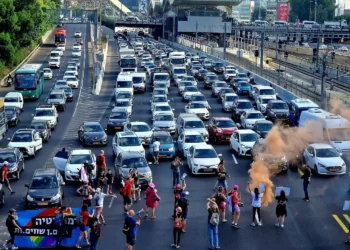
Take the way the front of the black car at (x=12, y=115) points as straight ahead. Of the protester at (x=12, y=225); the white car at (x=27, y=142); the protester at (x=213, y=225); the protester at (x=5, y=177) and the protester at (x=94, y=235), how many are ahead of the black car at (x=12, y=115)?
5

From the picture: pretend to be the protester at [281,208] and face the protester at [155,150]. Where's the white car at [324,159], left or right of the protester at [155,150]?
right

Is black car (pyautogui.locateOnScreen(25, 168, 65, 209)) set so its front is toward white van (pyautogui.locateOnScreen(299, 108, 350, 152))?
no

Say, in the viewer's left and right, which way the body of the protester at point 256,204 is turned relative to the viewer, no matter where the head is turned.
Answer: facing away from the viewer

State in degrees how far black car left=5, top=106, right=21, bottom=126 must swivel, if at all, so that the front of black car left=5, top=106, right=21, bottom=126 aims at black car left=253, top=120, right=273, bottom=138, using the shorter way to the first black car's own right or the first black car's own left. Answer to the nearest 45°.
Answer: approximately 45° to the first black car's own left

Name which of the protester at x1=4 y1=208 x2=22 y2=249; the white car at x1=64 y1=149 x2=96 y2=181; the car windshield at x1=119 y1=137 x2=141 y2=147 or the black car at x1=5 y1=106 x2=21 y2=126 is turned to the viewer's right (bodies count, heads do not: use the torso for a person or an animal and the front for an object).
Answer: the protester

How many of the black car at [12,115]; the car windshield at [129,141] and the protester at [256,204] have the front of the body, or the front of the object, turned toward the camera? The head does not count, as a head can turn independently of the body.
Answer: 2

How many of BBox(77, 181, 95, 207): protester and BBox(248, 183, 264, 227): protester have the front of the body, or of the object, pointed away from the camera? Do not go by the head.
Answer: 2

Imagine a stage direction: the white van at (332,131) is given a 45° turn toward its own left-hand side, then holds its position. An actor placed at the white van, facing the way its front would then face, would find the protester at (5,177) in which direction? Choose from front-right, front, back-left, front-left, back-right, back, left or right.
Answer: back-right

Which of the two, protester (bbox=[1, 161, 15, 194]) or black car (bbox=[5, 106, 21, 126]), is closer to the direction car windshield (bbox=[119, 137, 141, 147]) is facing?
the protester

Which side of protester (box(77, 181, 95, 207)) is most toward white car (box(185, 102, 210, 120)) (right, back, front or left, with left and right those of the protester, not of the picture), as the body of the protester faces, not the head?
front

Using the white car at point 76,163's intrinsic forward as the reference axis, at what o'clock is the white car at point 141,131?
the white car at point 141,131 is roughly at 7 o'clock from the white car at point 76,163.

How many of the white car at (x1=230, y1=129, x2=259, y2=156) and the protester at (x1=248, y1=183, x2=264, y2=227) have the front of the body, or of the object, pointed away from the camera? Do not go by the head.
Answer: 1

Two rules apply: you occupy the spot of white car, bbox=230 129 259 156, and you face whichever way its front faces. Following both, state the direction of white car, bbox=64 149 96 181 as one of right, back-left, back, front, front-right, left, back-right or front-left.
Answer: right

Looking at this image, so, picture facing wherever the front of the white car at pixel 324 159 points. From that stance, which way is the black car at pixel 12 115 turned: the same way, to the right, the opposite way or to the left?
the same way

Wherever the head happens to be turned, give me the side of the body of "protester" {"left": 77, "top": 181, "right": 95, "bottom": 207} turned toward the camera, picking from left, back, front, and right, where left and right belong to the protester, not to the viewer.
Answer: back

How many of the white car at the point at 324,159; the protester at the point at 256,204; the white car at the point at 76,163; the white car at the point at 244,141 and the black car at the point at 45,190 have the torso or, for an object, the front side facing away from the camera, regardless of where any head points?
1

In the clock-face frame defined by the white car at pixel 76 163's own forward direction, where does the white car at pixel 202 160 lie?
the white car at pixel 202 160 is roughly at 9 o'clock from the white car at pixel 76 163.

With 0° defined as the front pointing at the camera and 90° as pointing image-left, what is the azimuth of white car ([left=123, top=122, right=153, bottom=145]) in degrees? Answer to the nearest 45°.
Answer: approximately 315°
